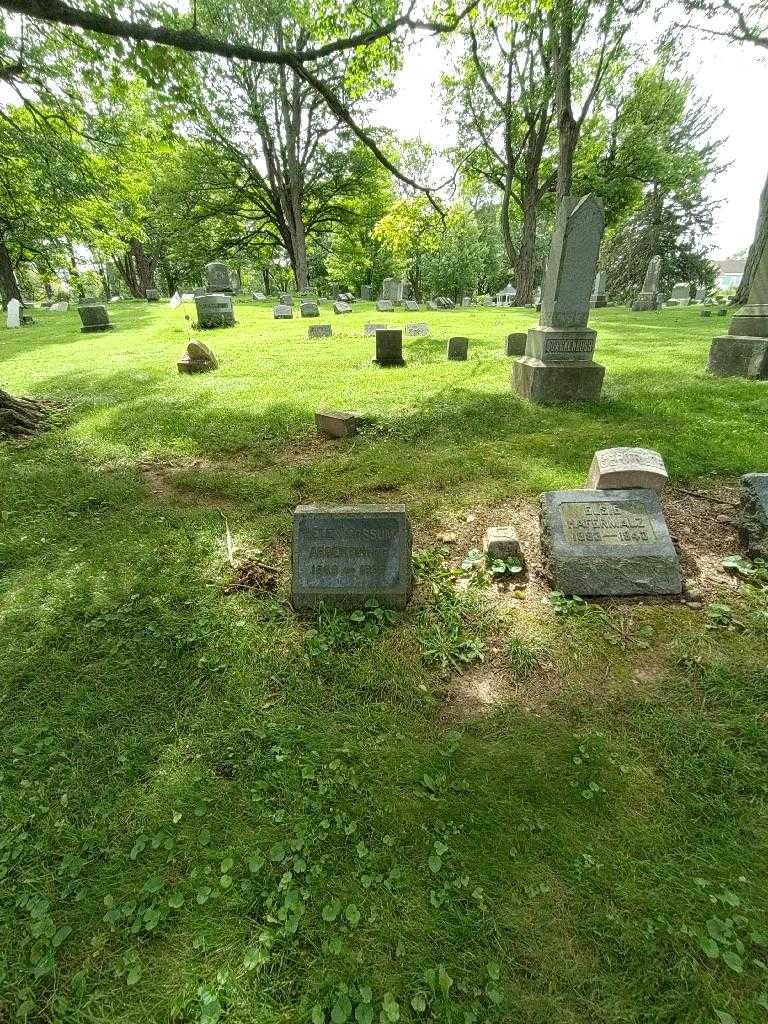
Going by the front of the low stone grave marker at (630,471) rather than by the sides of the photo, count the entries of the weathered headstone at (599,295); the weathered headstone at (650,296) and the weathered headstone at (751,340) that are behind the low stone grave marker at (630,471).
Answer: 3

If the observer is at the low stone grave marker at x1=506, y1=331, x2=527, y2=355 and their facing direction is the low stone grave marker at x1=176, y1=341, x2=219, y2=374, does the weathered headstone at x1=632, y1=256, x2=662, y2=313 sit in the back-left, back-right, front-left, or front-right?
back-right

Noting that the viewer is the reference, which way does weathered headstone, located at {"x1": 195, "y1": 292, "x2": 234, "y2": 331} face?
facing the viewer

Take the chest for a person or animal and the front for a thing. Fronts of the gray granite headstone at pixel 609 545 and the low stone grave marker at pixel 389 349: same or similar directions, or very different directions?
same or similar directions

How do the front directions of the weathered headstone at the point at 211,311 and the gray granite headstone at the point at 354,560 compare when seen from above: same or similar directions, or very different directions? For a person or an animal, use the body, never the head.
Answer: same or similar directions

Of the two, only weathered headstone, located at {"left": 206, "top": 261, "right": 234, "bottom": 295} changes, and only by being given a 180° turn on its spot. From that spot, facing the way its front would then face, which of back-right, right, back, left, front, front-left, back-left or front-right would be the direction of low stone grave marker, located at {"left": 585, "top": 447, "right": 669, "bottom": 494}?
back

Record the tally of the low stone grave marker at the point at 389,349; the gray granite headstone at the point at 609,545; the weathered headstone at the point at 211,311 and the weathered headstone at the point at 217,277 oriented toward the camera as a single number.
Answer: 4

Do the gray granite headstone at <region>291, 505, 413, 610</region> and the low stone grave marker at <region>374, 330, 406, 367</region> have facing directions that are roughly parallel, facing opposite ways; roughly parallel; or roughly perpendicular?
roughly parallel

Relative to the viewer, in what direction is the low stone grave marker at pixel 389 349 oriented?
toward the camera

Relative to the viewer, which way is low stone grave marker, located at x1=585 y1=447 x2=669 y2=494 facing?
toward the camera

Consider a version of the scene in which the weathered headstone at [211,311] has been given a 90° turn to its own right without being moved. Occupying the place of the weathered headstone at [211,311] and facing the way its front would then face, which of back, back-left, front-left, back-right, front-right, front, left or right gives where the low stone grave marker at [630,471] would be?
left

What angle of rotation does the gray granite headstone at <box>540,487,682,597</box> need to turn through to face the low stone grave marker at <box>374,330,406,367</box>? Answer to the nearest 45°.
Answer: approximately 135° to its right

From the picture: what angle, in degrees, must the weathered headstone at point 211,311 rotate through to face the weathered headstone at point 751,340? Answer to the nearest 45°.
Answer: approximately 45° to its left

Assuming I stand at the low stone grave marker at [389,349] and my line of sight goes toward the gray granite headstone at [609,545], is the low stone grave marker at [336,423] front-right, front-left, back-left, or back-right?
front-right

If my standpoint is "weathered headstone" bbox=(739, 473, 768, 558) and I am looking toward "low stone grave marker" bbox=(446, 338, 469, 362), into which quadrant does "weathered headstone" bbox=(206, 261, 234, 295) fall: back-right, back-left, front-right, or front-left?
front-left

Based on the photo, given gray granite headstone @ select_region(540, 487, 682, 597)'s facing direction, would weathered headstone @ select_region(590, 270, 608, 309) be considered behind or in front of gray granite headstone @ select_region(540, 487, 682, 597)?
behind

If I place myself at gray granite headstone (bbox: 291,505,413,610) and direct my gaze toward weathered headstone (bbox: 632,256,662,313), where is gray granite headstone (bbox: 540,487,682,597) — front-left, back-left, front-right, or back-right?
front-right

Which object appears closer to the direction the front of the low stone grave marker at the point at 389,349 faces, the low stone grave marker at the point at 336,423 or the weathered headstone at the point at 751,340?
the low stone grave marker

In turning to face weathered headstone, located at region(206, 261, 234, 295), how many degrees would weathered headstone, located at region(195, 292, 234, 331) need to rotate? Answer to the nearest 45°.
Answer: approximately 180°
